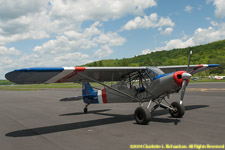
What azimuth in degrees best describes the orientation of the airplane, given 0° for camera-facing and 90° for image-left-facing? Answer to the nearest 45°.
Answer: approximately 315°
